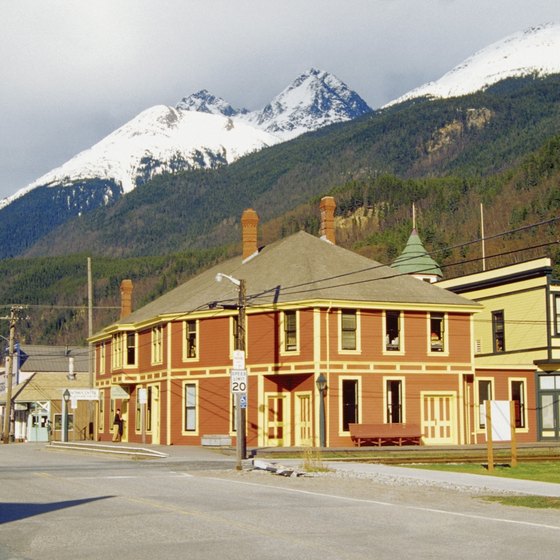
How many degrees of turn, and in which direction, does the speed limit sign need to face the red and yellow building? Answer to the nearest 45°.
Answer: approximately 180°

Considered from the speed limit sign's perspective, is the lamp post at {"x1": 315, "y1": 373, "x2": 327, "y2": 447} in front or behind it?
behind

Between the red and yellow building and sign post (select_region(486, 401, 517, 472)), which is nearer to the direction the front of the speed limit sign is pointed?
the sign post

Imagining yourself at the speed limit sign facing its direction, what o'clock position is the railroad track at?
The railroad track is roughly at 8 o'clock from the speed limit sign.

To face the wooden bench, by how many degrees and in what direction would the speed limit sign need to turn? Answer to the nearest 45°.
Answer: approximately 135° to its left

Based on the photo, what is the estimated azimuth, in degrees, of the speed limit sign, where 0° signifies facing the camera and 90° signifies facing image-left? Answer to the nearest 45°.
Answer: approximately 0°
